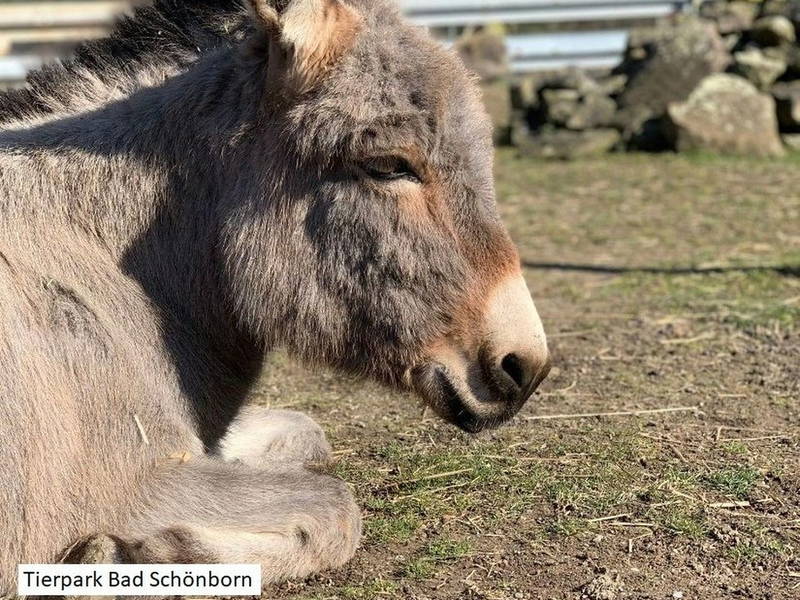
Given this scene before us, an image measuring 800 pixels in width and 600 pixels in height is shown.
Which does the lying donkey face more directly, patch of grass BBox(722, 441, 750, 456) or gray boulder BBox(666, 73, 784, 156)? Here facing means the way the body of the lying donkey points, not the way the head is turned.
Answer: the patch of grass

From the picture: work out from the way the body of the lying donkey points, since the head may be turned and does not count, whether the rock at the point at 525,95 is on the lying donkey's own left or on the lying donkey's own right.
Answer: on the lying donkey's own left

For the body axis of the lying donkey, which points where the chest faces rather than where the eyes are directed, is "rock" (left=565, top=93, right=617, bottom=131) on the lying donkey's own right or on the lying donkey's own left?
on the lying donkey's own left

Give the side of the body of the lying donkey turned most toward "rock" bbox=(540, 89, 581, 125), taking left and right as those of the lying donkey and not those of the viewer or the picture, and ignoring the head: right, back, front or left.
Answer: left

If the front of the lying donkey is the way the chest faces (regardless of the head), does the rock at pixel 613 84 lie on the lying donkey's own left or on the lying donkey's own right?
on the lying donkey's own left

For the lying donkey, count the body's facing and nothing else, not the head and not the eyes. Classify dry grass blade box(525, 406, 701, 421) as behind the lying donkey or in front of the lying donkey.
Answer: in front

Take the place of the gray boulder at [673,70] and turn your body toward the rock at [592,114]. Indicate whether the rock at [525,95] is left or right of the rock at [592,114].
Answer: right

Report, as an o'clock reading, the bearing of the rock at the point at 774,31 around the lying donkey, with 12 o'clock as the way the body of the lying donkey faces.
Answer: The rock is roughly at 10 o'clock from the lying donkey.

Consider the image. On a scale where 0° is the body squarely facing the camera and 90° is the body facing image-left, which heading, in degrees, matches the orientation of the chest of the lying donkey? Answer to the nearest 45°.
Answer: approximately 270°

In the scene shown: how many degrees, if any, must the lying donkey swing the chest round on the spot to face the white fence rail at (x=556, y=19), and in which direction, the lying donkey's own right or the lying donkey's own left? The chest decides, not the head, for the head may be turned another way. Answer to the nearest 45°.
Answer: approximately 90° to the lying donkey's own left

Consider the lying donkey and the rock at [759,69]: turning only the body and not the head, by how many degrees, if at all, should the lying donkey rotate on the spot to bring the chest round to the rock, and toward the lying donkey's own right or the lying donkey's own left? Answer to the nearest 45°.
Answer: approximately 45° to the lying donkey's own left
